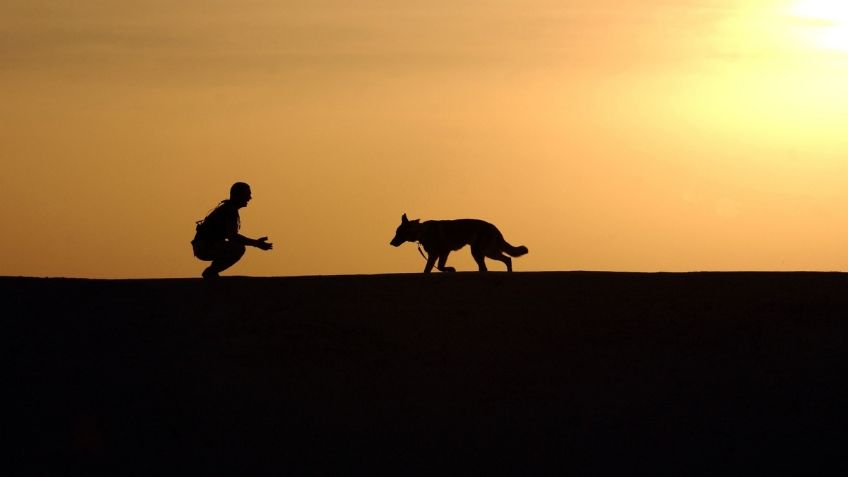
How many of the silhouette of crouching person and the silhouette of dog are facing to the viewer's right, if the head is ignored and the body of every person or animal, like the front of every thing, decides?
1

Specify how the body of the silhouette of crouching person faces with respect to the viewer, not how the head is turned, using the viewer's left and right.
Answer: facing to the right of the viewer

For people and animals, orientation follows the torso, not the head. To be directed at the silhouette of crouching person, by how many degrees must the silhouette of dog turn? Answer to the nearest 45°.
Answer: approximately 45° to its left

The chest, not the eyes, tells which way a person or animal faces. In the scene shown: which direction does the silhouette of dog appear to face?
to the viewer's left

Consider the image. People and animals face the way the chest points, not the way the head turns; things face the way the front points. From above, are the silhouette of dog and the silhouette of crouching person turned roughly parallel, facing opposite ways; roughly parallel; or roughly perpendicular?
roughly parallel, facing opposite ways

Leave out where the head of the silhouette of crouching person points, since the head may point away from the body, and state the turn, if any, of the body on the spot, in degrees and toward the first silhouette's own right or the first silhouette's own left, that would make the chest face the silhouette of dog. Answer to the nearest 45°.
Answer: approximately 45° to the first silhouette's own left
